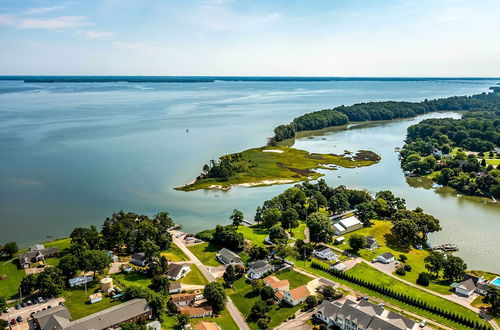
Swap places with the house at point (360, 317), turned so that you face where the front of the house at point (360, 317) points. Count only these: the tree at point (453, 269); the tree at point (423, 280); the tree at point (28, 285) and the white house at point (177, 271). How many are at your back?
2

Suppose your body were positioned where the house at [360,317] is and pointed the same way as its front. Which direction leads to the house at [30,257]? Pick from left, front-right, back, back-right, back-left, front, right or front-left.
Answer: front-right

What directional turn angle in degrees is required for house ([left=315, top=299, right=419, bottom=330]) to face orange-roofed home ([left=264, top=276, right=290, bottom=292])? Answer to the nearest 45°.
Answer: approximately 90° to its right

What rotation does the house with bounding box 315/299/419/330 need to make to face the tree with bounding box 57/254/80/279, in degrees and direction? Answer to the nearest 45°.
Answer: approximately 45° to its right

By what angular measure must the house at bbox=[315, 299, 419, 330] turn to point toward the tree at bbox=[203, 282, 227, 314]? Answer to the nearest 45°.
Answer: approximately 45° to its right

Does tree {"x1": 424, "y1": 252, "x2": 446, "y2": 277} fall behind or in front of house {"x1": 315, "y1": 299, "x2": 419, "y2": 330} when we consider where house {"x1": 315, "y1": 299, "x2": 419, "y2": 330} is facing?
behind

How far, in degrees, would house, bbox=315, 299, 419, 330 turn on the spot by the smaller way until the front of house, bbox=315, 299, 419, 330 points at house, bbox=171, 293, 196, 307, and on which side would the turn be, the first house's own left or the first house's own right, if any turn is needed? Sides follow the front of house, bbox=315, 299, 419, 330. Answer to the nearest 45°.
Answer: approximately 45° to the first house's own right

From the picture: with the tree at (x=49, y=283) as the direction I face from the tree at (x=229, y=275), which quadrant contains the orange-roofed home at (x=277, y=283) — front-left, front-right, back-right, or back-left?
back-left

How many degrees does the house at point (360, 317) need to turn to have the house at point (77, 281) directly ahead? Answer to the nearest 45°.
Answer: approximately 45° to its right

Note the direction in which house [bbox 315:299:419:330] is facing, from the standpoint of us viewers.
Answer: facing the viewer and to the left of the viewer

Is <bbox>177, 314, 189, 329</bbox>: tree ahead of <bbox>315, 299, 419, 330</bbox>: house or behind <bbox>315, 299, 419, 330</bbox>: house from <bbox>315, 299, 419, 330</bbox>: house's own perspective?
ahead

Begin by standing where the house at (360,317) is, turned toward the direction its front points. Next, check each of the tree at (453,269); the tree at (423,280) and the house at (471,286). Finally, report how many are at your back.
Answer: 3

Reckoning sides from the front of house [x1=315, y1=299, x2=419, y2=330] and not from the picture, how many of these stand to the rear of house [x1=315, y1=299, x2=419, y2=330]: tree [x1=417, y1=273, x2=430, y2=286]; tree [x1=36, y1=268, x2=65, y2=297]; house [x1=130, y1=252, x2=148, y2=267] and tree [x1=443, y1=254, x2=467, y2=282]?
2
